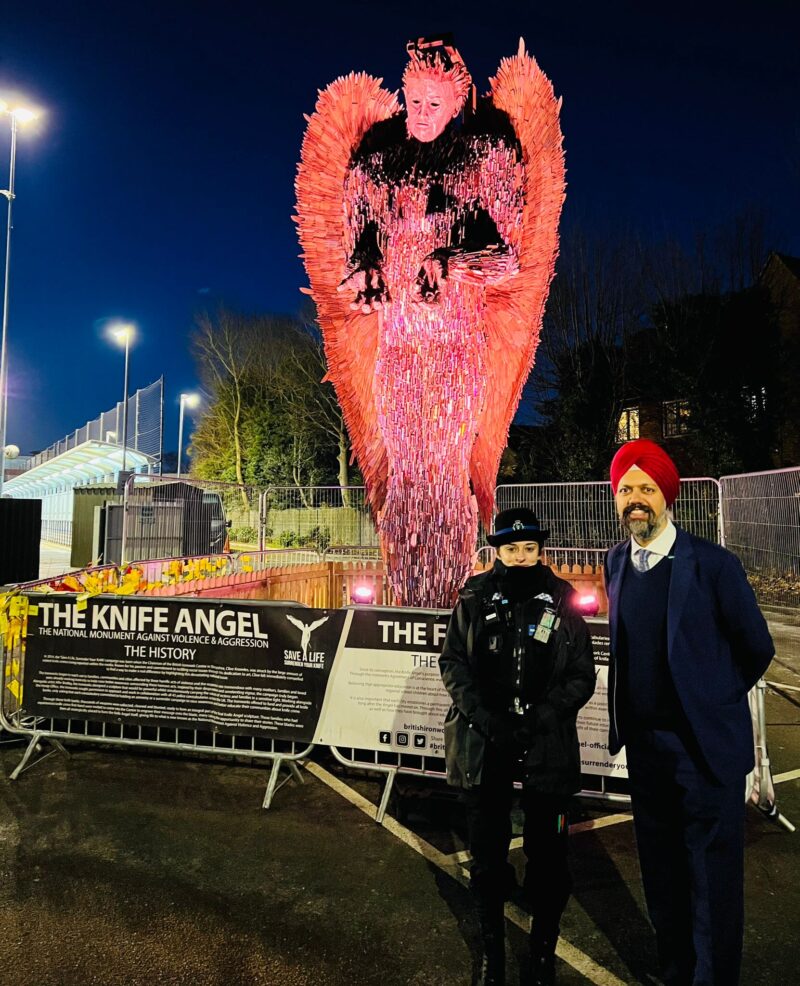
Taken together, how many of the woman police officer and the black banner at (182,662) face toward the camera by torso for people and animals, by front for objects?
2

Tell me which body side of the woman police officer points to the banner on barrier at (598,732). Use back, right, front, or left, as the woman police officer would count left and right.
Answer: back

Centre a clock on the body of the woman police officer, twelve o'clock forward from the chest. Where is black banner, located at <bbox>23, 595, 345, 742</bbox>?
The black banner is roughly at 4 o'clock from the woman police officer.

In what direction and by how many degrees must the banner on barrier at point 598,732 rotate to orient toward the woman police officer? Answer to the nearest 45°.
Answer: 0° — it already faces them

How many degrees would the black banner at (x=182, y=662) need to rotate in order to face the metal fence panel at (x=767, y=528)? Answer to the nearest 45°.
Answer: approximately 90° to its left

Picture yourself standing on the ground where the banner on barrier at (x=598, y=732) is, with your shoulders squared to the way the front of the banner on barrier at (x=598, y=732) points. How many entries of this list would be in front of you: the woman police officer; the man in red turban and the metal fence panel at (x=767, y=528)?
2

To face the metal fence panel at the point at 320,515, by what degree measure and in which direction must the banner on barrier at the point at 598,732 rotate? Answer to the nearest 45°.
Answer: approximately 135° to its right
